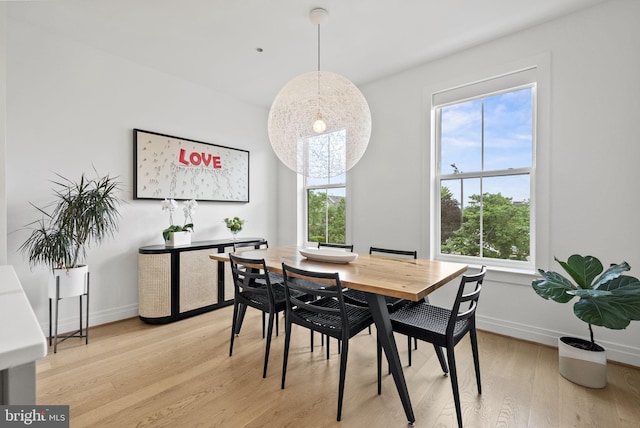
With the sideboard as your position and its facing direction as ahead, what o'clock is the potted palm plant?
The potted palm plant is roughly at 4 o'clock from the sideboard.

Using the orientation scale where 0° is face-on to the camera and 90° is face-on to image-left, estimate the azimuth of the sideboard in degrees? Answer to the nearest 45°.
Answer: approximately 315°

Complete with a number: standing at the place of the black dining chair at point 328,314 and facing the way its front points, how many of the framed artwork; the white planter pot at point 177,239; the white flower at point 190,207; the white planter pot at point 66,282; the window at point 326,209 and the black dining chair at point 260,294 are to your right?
0

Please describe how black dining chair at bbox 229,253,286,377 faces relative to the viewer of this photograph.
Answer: facing away from the viewer and to the right of the viewer

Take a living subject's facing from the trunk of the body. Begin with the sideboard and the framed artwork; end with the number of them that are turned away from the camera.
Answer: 0

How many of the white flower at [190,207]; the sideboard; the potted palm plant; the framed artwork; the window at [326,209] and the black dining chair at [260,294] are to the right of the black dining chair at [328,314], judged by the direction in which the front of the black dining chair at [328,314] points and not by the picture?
0

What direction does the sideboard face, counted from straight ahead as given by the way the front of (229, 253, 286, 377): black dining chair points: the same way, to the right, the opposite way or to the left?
to the right

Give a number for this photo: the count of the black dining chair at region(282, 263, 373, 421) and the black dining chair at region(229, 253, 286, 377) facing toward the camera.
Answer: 0

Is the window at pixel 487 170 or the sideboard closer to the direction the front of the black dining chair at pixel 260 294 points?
the window

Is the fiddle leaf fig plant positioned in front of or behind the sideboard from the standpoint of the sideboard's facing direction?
in front

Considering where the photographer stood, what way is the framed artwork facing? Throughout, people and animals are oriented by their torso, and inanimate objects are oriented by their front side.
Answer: facing the viewer and to the right of the viewer

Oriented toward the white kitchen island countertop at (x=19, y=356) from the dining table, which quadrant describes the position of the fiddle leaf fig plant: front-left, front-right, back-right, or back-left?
back-left

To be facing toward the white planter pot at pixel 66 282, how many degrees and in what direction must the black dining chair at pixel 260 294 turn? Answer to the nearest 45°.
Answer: approximately 135° to its left

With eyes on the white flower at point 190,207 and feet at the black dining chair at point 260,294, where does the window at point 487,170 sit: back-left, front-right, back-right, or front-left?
back-right

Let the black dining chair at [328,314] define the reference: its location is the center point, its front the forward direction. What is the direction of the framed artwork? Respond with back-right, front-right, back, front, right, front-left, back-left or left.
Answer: left

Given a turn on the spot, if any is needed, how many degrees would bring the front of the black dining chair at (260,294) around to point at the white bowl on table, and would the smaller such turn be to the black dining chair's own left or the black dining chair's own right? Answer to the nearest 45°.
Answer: approximately 45° to the black dining chair's own right

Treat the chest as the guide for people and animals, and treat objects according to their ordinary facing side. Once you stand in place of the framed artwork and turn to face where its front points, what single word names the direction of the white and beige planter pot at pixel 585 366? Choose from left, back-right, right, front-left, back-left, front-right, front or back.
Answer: front

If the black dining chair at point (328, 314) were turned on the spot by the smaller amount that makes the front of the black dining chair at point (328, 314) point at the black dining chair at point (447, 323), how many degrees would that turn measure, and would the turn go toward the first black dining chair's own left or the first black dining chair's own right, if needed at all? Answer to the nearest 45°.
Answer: approximately 45° to the first black dining chair's own right

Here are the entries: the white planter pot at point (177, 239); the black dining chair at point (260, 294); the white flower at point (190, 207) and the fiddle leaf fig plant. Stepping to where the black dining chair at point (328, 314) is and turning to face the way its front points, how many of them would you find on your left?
3

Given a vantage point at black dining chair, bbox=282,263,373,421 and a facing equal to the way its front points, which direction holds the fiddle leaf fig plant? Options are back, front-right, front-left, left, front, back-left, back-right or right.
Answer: front-right
